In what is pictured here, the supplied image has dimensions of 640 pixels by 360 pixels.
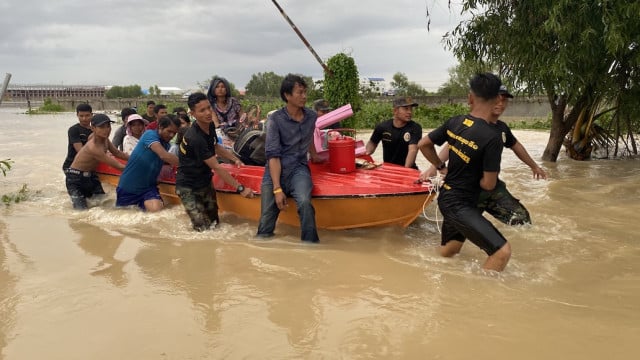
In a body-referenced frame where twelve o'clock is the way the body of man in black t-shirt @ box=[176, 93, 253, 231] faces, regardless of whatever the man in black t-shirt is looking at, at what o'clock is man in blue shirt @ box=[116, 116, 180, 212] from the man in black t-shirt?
The man in blue shirt is roughly at 8 o'clock from the man in black t-shirt.

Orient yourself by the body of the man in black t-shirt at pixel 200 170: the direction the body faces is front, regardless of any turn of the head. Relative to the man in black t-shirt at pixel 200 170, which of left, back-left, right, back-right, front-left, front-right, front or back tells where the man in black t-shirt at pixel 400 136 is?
front

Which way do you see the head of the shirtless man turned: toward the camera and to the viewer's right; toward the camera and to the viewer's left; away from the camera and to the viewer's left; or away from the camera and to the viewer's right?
toward the camera and to the viewer's right

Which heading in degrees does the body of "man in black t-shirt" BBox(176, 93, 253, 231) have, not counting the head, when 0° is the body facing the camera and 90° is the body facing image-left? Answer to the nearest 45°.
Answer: approximately 270°

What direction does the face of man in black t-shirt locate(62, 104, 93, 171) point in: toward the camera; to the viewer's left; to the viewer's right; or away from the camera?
toward the camera

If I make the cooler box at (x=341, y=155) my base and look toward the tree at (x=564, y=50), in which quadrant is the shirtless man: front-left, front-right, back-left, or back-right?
back-left

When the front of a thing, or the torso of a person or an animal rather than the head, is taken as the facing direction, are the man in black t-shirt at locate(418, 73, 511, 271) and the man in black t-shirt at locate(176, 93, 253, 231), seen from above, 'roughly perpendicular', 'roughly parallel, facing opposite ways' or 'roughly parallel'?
roughly parallel

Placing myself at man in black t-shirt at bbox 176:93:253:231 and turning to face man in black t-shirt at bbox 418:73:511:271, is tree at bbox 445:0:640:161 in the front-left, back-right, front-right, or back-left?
front-left

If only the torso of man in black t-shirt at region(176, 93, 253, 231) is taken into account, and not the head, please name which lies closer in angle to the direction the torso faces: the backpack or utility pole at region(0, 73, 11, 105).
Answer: the backpack

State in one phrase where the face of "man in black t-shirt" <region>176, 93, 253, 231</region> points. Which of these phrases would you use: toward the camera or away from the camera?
toward the camera
